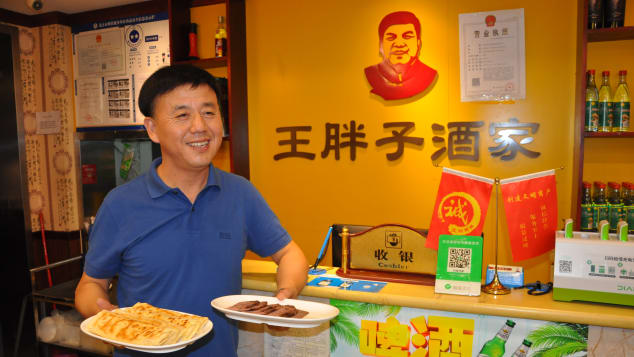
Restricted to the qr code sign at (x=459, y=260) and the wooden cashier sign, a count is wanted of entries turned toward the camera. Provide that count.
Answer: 2

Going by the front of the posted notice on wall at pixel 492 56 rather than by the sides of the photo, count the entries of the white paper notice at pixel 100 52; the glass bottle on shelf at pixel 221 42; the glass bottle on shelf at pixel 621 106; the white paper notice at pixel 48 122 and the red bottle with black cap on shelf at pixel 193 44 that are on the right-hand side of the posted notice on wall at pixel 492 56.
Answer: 4

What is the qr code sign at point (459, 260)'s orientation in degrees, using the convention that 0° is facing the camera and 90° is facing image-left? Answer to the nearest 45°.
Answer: approximately 0°
